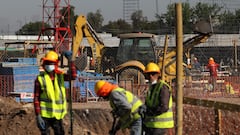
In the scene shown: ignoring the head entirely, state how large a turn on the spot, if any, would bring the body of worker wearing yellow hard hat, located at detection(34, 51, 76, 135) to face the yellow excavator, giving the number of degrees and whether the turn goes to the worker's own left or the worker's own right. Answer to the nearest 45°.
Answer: approximately 180°

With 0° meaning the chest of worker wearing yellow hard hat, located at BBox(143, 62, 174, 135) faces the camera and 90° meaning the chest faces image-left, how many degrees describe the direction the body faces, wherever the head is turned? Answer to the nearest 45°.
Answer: approximately 45°
